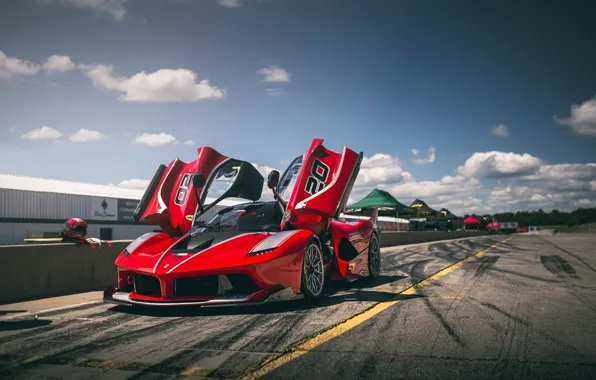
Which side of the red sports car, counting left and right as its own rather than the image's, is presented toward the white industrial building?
right

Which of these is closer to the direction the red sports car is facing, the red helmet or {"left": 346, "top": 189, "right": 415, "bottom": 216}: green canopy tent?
the red helmet

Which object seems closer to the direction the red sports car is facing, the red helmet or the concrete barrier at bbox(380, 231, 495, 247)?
the red helmet

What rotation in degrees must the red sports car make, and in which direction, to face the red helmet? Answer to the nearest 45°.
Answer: approximately 90° to its right

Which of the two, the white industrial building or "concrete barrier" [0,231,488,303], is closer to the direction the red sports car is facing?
the concrete barrier

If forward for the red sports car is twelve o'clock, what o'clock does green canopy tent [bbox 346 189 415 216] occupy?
The green canopy tent is roughly at 5 o'clock from the red sports car.

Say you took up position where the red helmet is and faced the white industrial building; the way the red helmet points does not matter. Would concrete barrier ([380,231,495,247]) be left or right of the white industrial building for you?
right

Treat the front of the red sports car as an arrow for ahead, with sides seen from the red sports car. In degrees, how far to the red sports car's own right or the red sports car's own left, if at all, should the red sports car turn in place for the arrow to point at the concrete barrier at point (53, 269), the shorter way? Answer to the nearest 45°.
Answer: approximately 90° to the red sports car's own right

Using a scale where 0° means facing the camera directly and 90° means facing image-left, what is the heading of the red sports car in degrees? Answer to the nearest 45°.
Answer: approximately 45°

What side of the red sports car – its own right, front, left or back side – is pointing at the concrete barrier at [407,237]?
back
